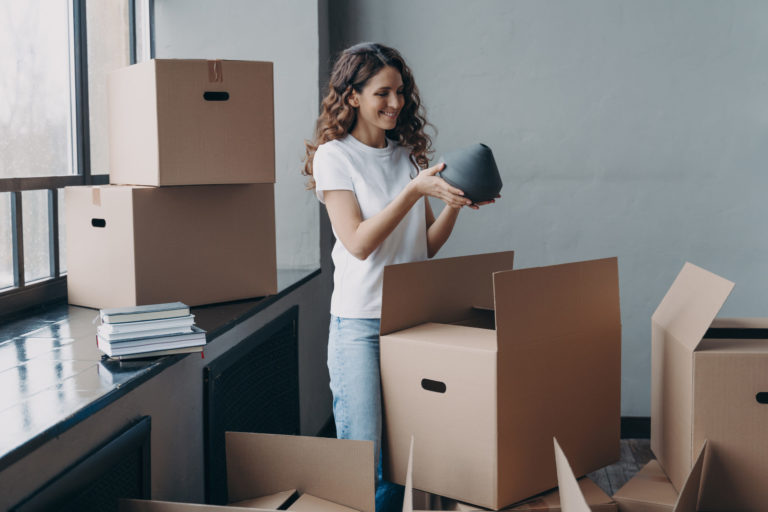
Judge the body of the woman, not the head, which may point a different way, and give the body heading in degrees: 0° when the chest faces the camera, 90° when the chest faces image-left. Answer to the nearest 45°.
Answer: approximately 315°

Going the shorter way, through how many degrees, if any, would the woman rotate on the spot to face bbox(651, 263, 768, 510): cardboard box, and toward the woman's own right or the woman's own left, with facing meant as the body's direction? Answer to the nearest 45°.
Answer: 0° — they already face it

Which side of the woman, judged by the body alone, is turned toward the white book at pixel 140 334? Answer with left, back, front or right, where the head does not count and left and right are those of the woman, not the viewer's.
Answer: right
